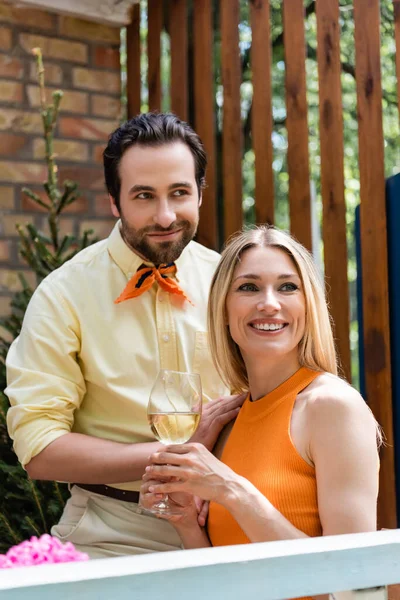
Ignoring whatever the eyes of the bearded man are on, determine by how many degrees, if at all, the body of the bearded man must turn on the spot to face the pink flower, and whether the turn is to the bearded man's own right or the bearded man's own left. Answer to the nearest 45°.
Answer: approximately 45° to the bearded man's own right

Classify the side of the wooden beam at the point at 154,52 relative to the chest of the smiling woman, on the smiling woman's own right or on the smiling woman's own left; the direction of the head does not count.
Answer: on the smiling woman's own right

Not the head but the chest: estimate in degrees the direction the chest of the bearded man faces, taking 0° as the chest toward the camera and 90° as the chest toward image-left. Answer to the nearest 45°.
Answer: approximately 315°

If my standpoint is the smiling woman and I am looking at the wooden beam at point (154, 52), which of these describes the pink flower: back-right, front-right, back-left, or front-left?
back-left

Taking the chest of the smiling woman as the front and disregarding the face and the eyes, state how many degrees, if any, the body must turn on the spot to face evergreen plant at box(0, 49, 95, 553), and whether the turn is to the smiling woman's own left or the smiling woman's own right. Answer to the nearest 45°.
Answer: approximately 90° to the smiling woman's own right

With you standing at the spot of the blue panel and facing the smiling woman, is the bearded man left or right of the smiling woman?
right

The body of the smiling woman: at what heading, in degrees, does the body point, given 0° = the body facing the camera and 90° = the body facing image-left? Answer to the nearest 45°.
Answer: approximately 45°

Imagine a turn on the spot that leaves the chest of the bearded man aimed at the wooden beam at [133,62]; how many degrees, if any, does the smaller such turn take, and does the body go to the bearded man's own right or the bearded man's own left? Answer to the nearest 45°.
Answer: approximately 135° to the bearded man's own left
